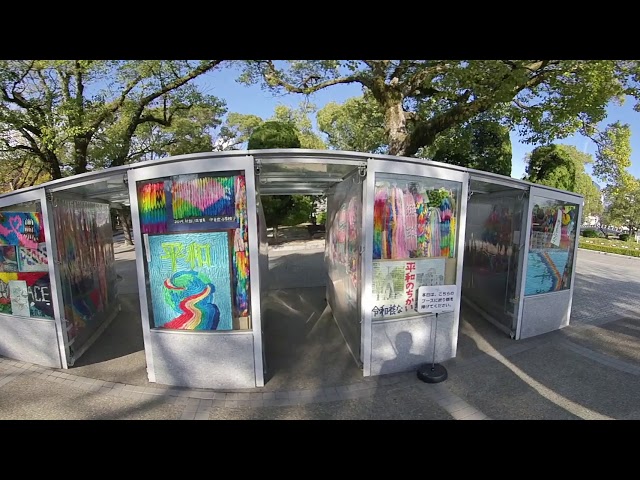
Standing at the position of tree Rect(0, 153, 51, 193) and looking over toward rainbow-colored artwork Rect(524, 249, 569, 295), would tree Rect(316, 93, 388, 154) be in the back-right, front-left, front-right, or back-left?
front-left

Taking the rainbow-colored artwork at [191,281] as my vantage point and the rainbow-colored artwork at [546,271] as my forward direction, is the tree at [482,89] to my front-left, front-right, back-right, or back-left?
front-left

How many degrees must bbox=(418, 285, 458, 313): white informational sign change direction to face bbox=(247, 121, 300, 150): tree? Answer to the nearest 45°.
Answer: approximately 135° to its right

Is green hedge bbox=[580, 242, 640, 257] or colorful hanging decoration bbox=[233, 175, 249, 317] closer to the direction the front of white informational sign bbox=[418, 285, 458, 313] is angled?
the colorful hanging decoration

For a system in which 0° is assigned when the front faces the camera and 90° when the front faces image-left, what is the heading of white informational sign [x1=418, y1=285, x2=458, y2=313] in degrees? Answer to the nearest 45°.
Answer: approximately 0°

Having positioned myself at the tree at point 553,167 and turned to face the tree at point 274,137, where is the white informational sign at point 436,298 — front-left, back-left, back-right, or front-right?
front-left

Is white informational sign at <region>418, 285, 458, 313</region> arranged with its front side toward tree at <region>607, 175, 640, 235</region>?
no

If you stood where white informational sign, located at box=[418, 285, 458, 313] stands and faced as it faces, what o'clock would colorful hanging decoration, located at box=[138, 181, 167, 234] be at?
The colorful hanging decoration is roughly at 2 o'clock from the white informational sign.

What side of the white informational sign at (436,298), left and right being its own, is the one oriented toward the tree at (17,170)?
right

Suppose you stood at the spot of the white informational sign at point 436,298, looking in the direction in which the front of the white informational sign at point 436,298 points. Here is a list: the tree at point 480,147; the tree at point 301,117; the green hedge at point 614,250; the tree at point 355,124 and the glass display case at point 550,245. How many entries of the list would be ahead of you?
0

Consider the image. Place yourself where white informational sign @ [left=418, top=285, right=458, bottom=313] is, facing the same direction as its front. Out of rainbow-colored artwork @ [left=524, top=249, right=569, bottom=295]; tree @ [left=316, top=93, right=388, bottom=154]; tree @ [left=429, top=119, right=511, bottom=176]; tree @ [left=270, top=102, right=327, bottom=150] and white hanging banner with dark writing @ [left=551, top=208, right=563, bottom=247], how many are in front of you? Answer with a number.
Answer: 0

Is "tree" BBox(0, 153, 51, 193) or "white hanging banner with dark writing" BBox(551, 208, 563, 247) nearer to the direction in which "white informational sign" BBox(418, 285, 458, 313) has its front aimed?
the tree
